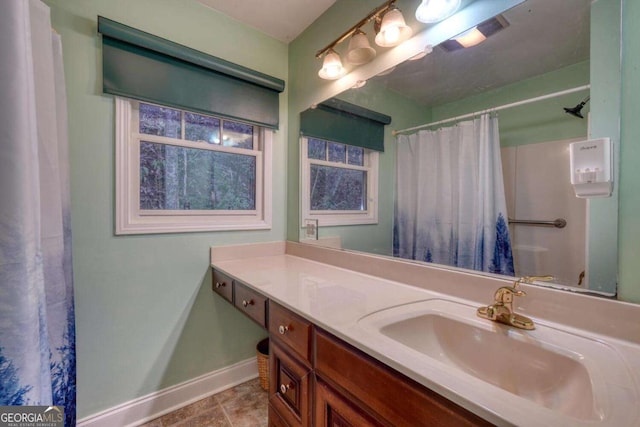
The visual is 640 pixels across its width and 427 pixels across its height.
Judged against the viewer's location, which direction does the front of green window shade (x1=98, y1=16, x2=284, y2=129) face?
facing the viewer and to the right of the viewer

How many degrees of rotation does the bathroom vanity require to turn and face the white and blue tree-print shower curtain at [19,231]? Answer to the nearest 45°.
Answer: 0° — it already faces it

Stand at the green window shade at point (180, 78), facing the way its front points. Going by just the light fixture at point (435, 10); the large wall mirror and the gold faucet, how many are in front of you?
3

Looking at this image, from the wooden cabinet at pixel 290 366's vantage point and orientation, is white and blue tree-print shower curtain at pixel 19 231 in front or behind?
in front

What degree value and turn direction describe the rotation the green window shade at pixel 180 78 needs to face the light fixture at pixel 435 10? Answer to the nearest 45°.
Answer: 0° — it already faces it

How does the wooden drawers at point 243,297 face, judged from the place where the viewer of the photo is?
facing the viewer and to the left of the viewer

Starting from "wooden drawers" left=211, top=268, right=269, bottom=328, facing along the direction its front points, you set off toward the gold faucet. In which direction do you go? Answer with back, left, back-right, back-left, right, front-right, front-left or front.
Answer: left

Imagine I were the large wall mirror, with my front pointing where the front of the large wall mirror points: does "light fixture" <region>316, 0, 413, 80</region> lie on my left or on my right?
on my right

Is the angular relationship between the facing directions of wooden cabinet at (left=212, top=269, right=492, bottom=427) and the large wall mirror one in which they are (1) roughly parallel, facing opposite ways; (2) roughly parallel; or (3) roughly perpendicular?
roughly parallel

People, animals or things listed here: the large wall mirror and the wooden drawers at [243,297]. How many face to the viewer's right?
0

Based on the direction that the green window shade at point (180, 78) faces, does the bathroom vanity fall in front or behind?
in front

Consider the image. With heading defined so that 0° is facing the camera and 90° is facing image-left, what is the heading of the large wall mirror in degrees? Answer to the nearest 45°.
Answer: approximately 45°

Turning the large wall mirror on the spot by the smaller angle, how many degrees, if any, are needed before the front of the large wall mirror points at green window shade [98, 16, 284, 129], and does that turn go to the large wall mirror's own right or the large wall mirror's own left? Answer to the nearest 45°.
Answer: approximately 45° to the large wall mirror's own right

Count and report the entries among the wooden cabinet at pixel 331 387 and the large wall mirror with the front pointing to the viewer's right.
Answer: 0

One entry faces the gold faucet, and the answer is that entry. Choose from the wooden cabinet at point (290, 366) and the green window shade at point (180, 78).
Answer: the green window shade
